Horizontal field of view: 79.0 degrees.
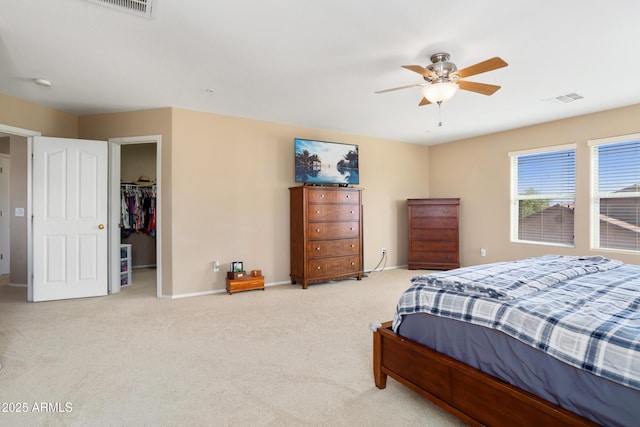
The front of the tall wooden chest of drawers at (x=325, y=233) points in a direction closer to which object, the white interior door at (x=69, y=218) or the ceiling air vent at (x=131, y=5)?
the ceiling air vent

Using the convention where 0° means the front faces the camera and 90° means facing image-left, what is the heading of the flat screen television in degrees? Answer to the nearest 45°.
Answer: approximately 315°

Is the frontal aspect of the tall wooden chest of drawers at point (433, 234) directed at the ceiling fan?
yes

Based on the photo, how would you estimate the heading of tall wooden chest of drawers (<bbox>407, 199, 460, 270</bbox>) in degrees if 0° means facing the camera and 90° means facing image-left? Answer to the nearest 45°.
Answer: approximately 0°

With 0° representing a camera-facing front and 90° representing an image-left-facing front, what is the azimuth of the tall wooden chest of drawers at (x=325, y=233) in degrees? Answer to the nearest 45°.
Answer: approximately 315°
